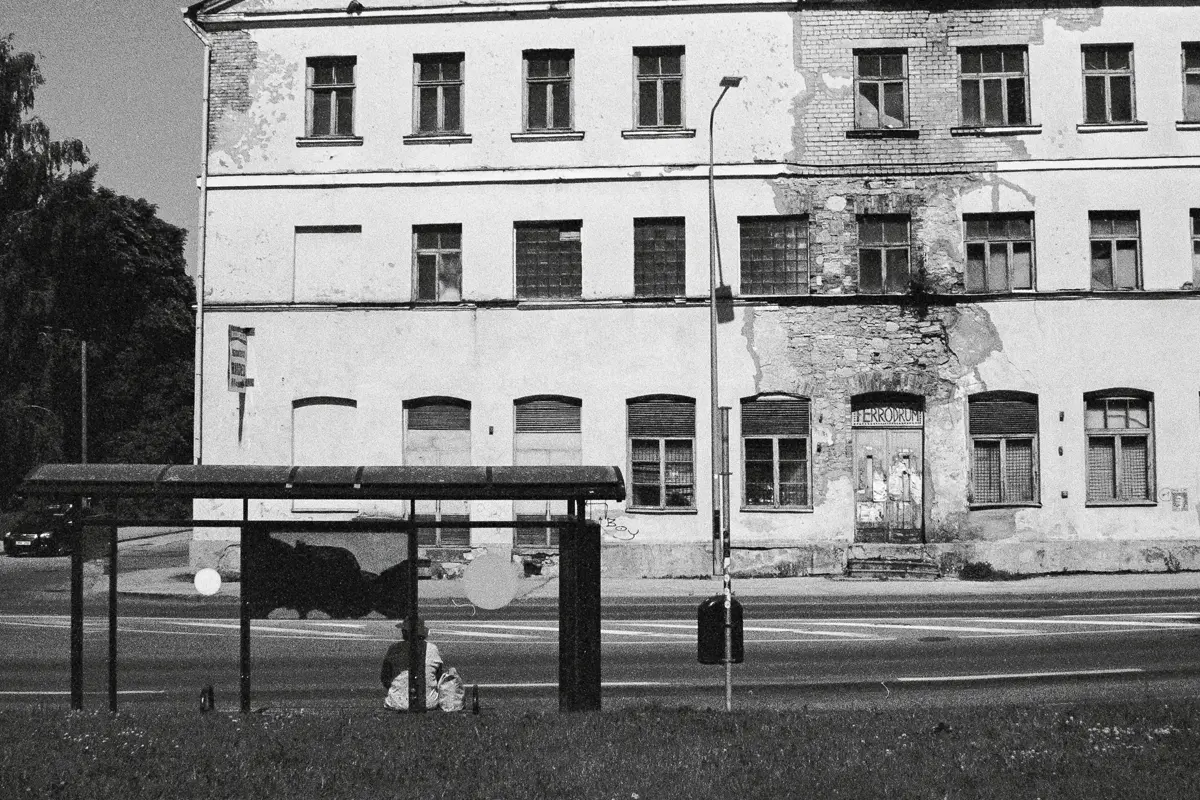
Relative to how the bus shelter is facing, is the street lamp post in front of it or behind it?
in front

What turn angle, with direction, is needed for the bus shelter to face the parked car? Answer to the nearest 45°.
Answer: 0° — it already faces it

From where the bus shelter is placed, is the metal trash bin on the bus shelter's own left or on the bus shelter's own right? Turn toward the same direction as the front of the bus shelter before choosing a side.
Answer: on the bus shelter's own right

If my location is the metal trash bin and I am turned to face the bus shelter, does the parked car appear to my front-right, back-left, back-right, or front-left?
front-right

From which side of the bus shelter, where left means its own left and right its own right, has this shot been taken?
back

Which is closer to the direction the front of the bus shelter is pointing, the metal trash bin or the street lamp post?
the street lamp post
